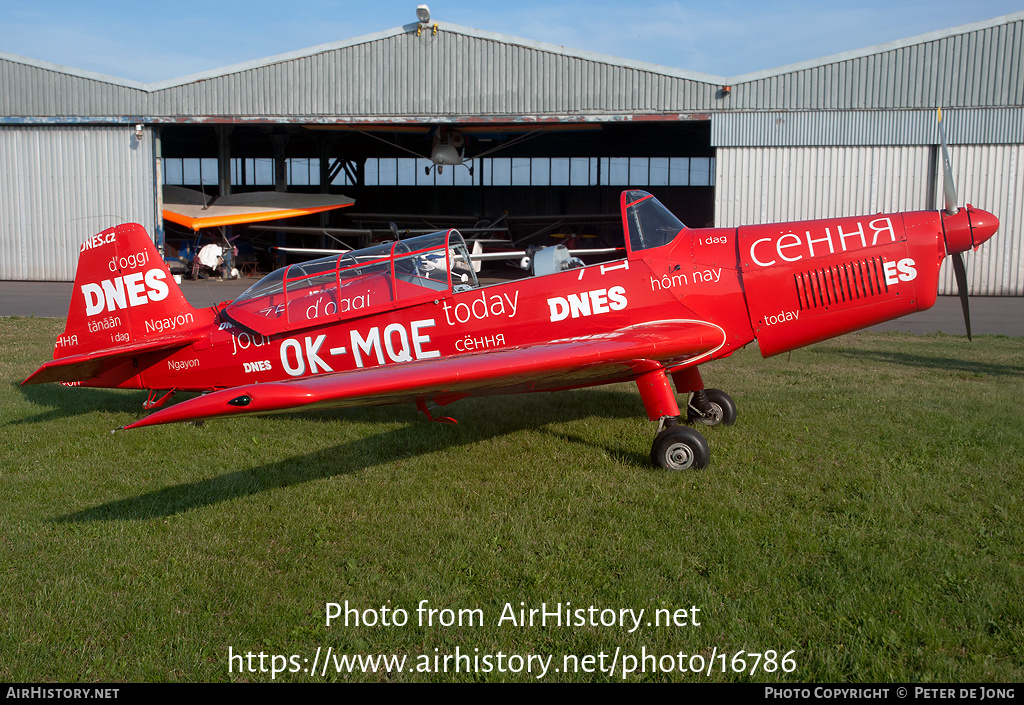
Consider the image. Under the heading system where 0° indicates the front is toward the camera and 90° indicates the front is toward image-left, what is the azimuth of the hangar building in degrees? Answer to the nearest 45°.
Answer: approximately 0°
